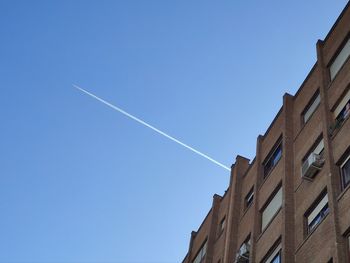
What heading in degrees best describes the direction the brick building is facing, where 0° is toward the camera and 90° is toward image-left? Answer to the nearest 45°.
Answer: approximately 45°
